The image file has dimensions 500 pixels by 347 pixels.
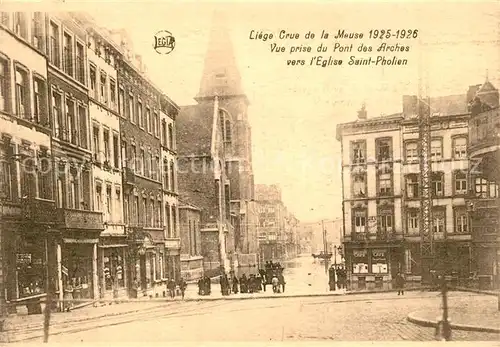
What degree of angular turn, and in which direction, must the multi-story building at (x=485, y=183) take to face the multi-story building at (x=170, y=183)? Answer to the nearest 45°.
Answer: approximately 45° to its right

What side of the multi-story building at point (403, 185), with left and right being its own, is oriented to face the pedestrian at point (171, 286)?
right

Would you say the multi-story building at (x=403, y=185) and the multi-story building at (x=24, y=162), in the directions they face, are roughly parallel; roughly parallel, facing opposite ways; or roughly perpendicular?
roughly perpendicular

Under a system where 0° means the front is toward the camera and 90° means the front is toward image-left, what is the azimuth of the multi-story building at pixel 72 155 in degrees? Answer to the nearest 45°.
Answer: approximately 315°

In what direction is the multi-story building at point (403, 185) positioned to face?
toward the camera

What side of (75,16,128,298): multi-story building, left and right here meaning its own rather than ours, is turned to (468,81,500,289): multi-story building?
front

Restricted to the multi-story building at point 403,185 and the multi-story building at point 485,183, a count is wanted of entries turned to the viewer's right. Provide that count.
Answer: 0

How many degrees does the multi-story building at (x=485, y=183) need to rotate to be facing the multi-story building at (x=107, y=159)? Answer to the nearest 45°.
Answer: approximately 45° to its right

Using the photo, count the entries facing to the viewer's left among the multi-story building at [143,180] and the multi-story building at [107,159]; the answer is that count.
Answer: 0

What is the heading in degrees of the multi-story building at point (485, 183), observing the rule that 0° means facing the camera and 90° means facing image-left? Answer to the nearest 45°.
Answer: approximately 45°

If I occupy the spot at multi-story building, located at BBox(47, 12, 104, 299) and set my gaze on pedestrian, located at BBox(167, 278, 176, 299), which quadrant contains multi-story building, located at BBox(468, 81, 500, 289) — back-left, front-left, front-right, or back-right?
front-right

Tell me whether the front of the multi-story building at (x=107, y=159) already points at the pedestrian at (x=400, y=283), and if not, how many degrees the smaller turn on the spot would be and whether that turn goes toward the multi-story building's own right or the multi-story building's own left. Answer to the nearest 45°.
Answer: approximately 45° to the multi-story building's own left
